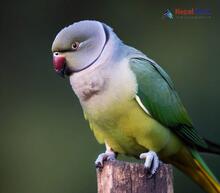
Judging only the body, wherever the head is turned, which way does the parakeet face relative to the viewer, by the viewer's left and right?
facing the viewer and to the left of the viewer
